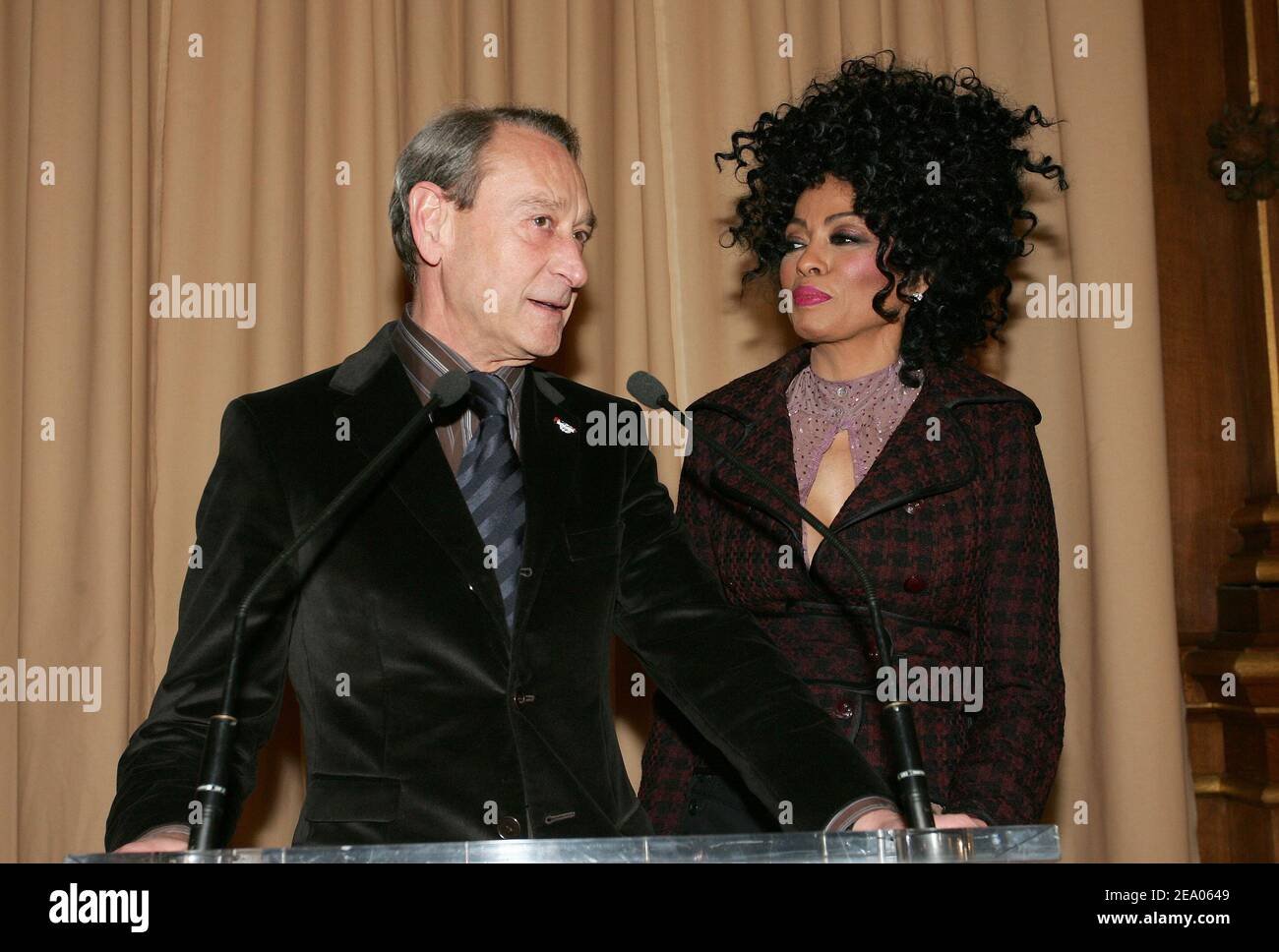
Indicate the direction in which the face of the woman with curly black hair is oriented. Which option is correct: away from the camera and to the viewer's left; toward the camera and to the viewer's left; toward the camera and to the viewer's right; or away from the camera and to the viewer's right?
toward the camera and to the viewer's left

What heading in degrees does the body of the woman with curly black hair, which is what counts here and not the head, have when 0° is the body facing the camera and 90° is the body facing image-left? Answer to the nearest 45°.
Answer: approximately 45°

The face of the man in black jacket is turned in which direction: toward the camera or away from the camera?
toward the camera
